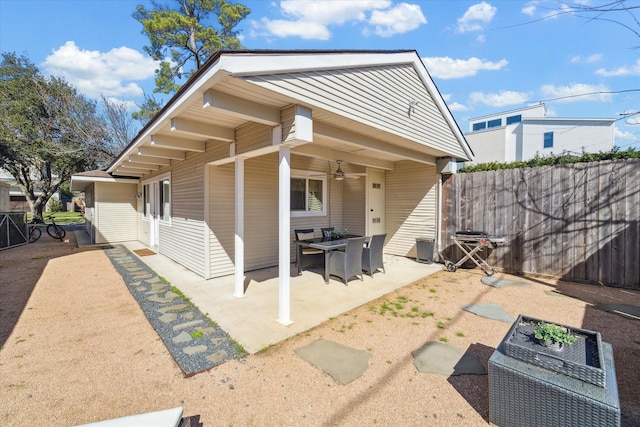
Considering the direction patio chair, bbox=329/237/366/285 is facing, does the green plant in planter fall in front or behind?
behind

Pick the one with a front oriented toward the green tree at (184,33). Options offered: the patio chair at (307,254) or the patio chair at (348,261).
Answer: the patio chair at (348,261)

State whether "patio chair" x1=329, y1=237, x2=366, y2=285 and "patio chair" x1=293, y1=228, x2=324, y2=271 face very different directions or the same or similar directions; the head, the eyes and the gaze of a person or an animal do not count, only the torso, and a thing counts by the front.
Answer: very different directions

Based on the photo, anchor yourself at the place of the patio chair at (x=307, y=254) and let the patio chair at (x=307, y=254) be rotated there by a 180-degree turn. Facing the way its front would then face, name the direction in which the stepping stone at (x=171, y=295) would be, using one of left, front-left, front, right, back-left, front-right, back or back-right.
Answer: left

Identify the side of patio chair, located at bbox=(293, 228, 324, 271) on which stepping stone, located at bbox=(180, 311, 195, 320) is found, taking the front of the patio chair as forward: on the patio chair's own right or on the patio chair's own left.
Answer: on the patio chair's own right

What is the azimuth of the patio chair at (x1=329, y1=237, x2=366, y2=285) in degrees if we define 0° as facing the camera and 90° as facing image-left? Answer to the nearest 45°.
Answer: approximately 135°

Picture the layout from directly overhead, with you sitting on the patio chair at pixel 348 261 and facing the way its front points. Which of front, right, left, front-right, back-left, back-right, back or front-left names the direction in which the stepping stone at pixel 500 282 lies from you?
back-right

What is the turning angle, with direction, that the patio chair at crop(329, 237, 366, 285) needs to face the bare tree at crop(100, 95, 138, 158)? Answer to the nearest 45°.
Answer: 0° — it already faces it

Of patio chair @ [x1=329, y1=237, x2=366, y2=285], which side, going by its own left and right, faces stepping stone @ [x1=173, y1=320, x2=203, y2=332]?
left

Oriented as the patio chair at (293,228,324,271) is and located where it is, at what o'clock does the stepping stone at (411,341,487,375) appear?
The stepping stone is roughly at 1 o'clock from the patio chair.

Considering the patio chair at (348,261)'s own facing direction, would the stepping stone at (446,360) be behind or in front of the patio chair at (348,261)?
behind
